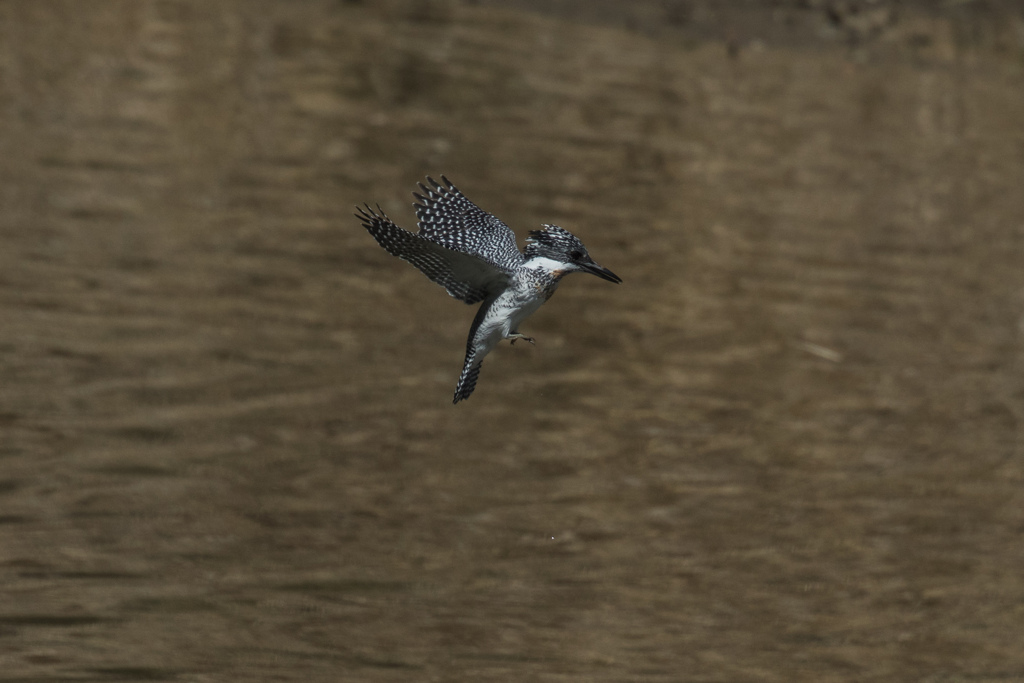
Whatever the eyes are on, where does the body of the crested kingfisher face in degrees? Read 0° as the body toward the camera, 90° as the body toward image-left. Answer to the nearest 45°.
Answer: approximately 270°
